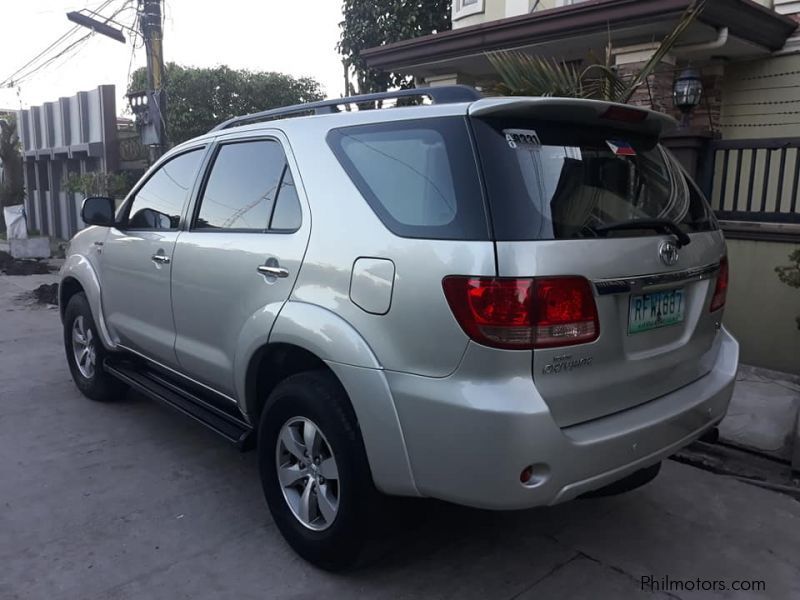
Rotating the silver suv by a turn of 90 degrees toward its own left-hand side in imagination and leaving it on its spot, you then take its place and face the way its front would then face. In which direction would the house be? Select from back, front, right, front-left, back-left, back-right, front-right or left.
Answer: back

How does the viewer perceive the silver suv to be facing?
facing away from the viewer and to the left of the viewer

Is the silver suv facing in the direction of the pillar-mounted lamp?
no

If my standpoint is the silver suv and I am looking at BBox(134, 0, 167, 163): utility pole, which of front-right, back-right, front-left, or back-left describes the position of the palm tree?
front-right

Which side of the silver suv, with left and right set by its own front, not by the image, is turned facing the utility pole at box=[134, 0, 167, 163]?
front

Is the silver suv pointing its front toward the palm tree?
no

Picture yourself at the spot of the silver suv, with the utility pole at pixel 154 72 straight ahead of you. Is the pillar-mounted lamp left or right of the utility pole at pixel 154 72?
right

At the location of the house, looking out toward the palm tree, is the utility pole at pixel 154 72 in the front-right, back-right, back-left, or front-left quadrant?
front-right
